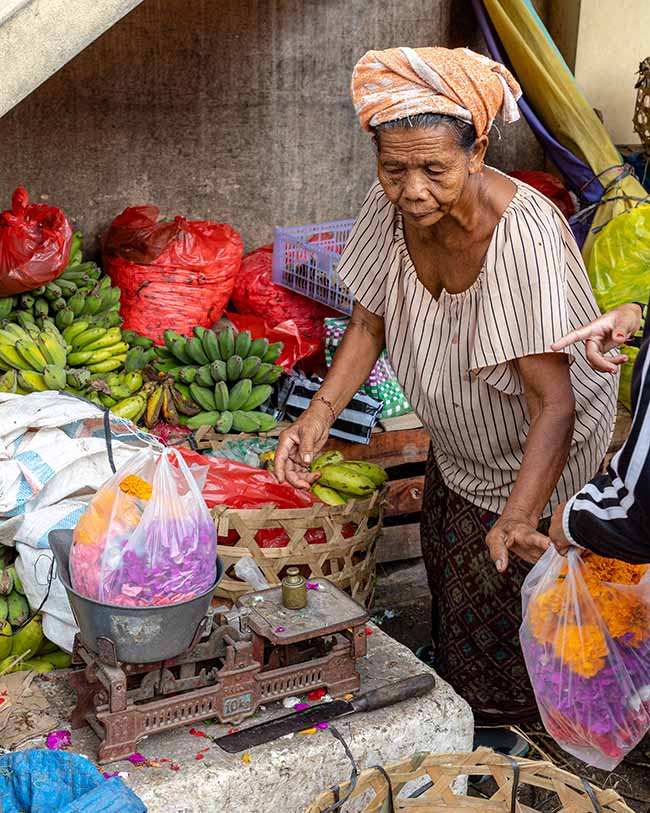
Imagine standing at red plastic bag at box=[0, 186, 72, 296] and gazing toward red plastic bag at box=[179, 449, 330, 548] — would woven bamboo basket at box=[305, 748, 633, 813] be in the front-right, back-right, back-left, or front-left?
front-right

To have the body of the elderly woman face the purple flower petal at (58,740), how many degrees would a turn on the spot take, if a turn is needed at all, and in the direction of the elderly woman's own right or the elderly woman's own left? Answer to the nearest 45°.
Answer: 0° — they already face it

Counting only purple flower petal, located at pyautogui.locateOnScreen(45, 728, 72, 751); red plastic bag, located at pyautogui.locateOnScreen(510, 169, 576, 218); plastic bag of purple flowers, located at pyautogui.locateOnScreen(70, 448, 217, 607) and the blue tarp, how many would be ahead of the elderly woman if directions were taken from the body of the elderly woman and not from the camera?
3

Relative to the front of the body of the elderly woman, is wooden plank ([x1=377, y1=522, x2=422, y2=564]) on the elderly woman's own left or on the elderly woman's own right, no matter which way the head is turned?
on the elderly woman's own right

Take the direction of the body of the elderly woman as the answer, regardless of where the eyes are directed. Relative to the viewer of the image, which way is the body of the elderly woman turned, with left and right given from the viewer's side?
facing the viewer and to the left of the viewer

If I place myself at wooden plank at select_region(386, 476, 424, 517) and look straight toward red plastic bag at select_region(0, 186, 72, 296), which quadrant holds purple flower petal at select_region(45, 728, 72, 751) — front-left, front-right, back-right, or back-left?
front-left

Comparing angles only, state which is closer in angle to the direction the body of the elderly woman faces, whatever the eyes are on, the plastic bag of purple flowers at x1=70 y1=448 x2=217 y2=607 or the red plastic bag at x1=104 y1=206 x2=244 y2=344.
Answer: the plastic bag of purple flowers

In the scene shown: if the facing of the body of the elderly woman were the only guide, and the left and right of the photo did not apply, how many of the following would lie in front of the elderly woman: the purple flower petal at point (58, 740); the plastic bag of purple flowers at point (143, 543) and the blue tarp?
3

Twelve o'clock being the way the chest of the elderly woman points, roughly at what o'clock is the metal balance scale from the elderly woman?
The metal balance scale is roughly at 12 o'clock from the elderly woman.

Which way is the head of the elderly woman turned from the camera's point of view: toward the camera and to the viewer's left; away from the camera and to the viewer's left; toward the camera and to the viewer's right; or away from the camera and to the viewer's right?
toward the camera and to the viewer's left

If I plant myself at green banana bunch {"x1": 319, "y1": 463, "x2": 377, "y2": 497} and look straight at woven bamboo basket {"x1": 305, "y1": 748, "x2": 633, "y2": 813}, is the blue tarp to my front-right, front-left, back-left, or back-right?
front-right

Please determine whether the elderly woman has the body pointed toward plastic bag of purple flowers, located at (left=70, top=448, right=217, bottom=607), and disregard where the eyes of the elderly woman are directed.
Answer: yes

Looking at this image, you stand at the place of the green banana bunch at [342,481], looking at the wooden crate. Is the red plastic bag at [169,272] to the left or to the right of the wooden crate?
left

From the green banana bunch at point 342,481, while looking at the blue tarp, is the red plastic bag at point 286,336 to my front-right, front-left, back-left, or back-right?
back-right
